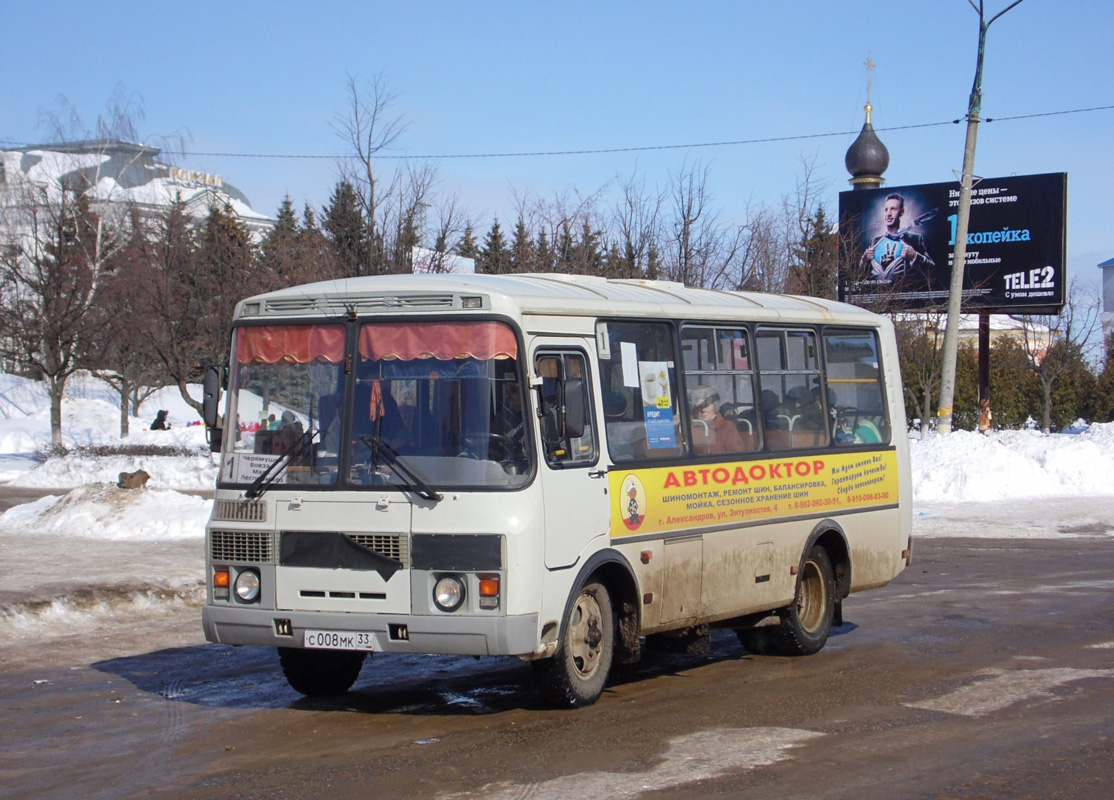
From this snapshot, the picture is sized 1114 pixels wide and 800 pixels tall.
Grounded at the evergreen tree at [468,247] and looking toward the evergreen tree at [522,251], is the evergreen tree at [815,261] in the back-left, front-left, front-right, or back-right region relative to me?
front-left

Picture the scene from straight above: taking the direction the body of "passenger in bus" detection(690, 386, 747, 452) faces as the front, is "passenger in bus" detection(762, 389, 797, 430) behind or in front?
behind

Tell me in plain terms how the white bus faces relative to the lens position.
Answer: facing the viewer and to the left of the viewer

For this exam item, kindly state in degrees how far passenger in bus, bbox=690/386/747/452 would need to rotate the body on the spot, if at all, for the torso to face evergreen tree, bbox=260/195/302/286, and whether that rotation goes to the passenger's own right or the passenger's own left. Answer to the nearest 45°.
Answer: approximately 90° to the passenger's own right

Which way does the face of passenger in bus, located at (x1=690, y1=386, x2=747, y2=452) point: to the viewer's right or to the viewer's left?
to the viewer's left

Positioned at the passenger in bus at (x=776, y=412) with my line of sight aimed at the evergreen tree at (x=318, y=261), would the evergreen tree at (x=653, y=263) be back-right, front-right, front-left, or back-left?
front-right

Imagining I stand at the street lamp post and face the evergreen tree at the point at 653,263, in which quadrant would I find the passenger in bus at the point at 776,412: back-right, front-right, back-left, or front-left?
back-left

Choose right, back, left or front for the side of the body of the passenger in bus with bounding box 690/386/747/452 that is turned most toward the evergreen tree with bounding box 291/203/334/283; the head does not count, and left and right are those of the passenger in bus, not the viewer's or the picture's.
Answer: right

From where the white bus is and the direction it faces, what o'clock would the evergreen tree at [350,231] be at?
The evergreen tree is roughly at 4 o'clock from the white bus.

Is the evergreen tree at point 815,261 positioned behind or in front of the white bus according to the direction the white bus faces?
behind

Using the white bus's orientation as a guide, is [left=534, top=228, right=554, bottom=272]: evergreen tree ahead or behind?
behind

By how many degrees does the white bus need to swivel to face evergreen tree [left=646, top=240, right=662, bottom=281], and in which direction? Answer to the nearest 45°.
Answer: approximately 135° to its right
